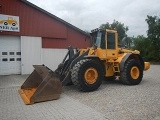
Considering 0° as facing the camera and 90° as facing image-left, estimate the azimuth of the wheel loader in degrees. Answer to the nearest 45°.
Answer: approximately 45°

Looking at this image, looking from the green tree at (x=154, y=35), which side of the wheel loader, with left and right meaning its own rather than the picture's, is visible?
back
